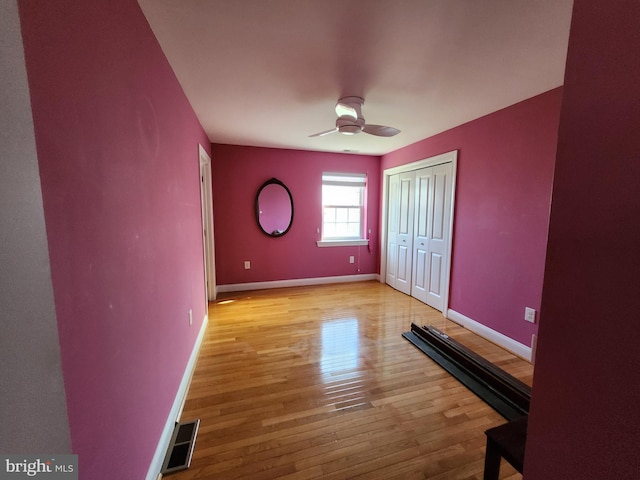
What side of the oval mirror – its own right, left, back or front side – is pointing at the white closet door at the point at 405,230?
left

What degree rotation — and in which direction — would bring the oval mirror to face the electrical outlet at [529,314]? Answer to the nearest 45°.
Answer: approximately 45° to its left

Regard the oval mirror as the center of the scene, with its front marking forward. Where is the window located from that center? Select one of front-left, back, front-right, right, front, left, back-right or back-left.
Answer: left

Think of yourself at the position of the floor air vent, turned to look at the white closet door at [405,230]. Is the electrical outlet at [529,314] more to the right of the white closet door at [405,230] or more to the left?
right

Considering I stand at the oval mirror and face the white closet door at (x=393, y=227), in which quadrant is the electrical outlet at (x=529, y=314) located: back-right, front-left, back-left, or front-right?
front-right

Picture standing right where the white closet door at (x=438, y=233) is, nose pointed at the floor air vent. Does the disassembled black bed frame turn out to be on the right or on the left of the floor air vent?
left

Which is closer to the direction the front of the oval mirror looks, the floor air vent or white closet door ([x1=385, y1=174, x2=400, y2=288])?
the floor air vent

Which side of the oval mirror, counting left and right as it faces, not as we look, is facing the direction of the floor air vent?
front

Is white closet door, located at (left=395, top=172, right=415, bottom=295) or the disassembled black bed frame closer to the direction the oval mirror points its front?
the disassembled black bed frame

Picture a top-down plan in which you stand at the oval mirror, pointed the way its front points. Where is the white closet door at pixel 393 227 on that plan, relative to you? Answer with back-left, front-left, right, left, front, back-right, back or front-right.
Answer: left

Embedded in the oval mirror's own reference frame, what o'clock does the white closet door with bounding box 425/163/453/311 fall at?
The white closet door is roughly at 10 o'clock from the oval mirror.

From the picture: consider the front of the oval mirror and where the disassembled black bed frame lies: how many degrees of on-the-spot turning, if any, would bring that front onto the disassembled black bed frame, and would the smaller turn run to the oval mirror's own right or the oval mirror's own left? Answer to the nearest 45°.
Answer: approximately 45° to the oval mirror's own left

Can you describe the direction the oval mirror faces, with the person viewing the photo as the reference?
facing the viewer
